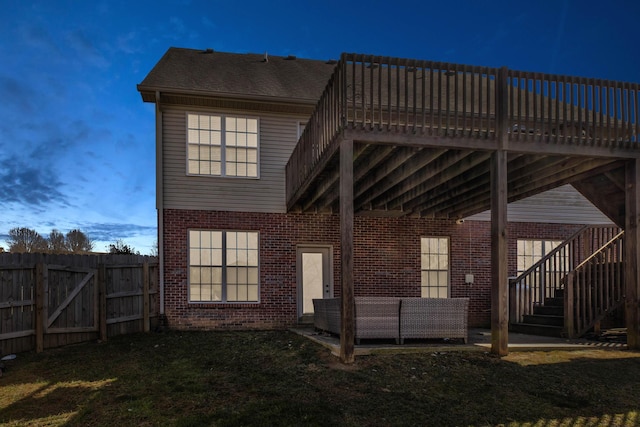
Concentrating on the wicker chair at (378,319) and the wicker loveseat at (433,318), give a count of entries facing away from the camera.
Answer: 2

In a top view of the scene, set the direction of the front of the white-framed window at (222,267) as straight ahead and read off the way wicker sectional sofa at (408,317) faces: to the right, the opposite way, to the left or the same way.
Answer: the opposite way

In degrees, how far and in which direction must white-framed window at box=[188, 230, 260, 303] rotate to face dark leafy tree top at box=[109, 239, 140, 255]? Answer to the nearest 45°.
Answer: approximately 180°

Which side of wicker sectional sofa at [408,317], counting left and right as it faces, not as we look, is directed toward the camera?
back

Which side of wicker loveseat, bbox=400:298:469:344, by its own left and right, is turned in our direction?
back

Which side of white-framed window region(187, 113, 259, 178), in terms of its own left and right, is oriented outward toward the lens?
front
